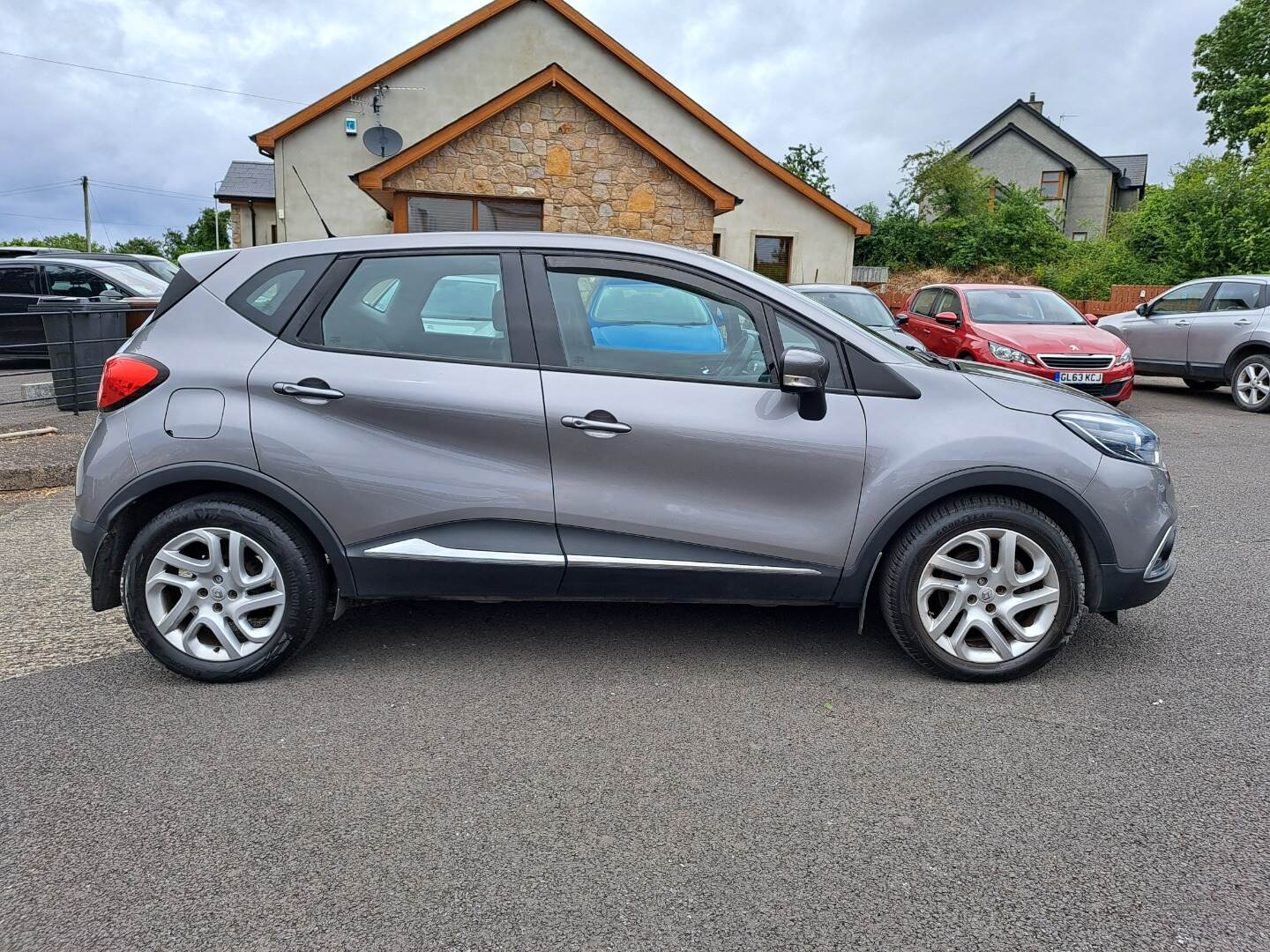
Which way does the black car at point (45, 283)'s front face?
to the viewer's right

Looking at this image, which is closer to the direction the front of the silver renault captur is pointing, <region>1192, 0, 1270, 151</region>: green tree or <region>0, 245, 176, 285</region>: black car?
the green tree

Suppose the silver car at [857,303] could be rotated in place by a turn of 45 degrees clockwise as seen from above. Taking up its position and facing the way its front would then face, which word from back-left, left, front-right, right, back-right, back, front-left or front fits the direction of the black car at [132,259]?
right

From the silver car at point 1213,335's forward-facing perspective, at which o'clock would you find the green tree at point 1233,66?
The green tree is roughly at 3 o'clock from the silver car.

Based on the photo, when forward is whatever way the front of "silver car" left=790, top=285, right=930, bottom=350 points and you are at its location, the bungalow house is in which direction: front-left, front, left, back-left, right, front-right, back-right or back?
back

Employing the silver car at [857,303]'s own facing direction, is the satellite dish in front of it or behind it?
behind

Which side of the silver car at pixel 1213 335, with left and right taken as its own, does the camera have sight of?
left

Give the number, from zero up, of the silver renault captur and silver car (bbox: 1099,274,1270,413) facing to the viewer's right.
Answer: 1

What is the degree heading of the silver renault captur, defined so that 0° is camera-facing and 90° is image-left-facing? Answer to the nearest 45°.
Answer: approximately 270°

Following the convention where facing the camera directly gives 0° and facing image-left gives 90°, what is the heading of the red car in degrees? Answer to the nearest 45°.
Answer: approximately 315°

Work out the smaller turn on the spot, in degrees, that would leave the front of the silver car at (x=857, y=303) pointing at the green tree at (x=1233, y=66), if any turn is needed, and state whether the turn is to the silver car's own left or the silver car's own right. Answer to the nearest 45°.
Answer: approximately 90° to the silver car's own left

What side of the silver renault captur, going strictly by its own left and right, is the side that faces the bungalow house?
left

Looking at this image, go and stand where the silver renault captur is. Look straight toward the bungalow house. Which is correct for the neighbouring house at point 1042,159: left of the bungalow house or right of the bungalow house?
right

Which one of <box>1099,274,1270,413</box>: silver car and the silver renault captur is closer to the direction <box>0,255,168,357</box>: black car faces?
the silver car

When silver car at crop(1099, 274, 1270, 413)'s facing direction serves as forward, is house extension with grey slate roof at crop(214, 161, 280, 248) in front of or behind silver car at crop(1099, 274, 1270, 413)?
in front
